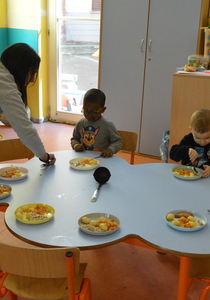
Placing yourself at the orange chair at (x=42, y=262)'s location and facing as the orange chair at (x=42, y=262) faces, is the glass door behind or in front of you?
in front

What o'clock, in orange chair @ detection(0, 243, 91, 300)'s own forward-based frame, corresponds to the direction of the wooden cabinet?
The wooden cabinet is roughly at 1 o'clock from the orange chair.

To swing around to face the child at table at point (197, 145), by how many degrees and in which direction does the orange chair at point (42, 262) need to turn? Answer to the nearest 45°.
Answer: approximately 45° to its right

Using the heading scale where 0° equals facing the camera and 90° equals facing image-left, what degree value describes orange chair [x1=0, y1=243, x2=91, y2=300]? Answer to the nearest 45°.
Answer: approximately 180°

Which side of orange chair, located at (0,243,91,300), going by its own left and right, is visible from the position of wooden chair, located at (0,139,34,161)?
front

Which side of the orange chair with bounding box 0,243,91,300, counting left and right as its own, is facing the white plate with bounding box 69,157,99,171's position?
front

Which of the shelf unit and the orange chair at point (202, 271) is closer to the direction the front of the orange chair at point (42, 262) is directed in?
the shelf unit
